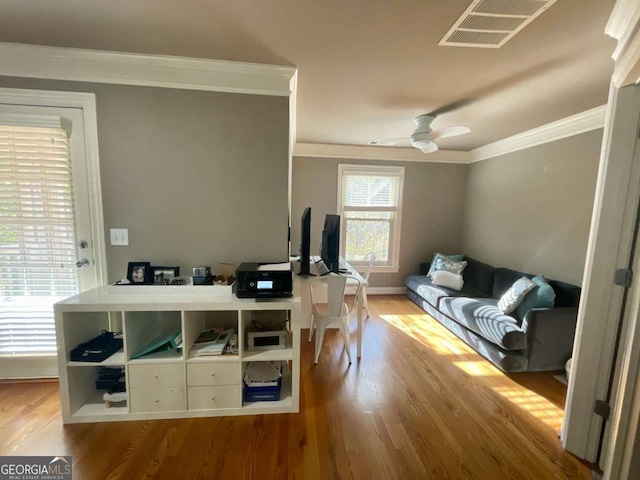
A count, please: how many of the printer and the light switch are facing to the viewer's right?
0

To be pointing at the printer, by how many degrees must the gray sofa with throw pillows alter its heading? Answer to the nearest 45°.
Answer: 0° — it already faces it

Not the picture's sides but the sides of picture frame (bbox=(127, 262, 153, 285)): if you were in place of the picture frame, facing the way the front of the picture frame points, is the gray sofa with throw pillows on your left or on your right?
on your left

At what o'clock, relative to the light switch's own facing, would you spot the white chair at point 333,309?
The white chair is roughly at 10 o'clock from the light switch.

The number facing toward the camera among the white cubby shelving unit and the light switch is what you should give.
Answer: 2

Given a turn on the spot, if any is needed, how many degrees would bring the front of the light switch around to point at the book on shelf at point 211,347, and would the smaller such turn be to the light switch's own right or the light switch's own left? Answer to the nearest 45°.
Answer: approximately 45° to the light switch's own left
